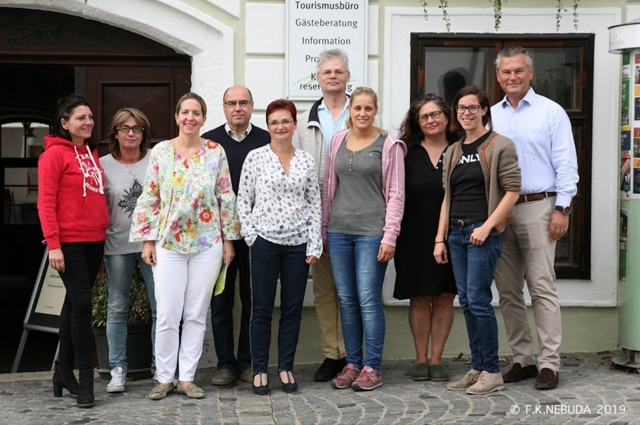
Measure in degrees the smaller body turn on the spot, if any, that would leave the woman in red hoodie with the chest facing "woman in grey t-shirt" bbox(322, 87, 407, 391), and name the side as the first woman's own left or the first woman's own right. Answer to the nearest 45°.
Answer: approximately 45° to the first woman's own left

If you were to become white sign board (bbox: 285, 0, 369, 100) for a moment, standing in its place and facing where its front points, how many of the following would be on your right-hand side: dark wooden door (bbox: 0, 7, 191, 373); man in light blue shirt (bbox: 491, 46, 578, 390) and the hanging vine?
1

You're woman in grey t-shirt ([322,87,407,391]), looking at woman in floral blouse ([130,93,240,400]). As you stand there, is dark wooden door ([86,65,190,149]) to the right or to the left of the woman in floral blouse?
right

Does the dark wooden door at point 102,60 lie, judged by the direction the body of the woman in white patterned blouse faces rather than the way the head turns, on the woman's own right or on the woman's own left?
on the woman's own right

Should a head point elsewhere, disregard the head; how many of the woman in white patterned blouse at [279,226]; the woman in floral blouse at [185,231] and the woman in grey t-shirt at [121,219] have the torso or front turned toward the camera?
3

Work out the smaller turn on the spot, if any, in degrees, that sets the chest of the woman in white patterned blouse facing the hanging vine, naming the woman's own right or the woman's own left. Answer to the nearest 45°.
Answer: approximately 135° to the woman's own left

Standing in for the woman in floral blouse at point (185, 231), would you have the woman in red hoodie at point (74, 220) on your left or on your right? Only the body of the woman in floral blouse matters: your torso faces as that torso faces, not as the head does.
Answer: on your right

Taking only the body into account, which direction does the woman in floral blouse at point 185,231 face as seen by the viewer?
toward the camera

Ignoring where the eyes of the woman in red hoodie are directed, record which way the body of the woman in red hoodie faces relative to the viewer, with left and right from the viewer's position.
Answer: facing the viewer and to the right of the viewer

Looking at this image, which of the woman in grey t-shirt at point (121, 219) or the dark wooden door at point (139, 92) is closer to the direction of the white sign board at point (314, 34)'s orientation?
the woman in grey t-shirt

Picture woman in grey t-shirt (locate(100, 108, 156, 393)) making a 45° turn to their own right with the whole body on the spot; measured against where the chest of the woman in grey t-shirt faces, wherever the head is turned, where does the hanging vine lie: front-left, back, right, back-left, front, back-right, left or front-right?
back-left

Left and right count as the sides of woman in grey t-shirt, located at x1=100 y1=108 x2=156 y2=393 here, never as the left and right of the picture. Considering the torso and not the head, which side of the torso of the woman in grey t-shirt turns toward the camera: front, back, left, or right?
front

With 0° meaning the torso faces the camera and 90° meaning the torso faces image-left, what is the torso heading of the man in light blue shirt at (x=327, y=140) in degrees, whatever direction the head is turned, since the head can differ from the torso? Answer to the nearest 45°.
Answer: approximately 0°
